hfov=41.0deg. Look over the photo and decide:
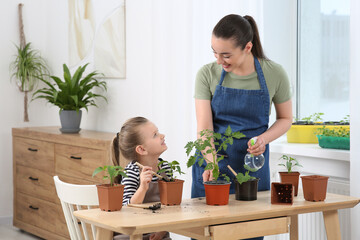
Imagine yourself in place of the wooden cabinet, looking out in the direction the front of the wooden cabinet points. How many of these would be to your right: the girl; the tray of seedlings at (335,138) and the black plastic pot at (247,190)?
0

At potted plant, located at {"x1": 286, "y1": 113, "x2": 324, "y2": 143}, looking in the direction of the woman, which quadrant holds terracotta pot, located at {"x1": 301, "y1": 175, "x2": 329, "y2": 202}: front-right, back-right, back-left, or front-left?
front-left

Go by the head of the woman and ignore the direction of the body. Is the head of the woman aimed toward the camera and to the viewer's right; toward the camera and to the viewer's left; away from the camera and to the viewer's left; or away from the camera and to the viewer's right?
toward the camera and to the viewer's left

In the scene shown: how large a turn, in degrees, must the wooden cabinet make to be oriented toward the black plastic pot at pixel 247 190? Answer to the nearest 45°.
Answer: approximately 45° to its left

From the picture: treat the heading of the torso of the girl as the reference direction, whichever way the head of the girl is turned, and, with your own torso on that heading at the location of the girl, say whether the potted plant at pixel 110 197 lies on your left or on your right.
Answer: on your right

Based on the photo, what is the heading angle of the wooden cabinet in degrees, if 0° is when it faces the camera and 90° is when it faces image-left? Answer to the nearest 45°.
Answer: approximately 45°

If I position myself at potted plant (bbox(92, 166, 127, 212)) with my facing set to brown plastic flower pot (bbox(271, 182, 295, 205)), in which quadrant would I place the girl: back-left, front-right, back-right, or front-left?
front-left

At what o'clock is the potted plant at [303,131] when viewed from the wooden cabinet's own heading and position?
The potted plant is roughly at 9 o'clock from the wooden cabinet.

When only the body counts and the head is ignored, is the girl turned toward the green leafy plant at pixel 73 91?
no

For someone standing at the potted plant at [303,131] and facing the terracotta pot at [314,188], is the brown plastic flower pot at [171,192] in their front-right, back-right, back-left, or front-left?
front-right

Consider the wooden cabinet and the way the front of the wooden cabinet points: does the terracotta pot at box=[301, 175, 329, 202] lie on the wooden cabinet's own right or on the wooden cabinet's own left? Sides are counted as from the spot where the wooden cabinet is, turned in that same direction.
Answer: on the wooden cabinet's own left

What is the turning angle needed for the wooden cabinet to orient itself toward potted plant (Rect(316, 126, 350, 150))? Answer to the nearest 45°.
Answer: approximately 90° to its left

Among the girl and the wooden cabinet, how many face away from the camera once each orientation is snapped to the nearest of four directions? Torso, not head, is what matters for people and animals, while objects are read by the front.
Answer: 0

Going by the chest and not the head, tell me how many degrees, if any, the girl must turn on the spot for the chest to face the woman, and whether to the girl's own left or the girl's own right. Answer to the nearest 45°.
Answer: approximately 45° to the girl's own left

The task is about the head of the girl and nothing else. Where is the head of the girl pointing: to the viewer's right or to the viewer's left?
to the viewer's right

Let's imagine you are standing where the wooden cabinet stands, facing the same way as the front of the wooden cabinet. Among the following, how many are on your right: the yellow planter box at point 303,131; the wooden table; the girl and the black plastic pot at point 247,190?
0

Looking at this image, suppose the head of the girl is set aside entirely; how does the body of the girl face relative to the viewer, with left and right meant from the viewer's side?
facing the viewer and to the right of the viewer

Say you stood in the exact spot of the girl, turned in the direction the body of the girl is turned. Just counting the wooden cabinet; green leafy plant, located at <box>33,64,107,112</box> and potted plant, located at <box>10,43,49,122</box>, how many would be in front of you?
0

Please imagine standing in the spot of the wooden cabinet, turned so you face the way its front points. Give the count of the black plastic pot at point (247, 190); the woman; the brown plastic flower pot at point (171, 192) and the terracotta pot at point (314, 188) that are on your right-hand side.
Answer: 0

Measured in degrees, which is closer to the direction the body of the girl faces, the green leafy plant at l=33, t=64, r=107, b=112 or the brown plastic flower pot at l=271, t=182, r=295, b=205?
the brown plastic flower pot
